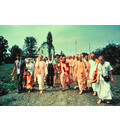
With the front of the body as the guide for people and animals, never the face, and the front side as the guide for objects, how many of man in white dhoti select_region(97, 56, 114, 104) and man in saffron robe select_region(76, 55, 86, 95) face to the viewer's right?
0

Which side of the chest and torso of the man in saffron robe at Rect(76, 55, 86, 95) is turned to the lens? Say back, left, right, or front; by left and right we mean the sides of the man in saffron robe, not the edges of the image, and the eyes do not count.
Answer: front

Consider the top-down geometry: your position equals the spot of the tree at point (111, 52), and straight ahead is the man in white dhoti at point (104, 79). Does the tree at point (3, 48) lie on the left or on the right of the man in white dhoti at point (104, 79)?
right

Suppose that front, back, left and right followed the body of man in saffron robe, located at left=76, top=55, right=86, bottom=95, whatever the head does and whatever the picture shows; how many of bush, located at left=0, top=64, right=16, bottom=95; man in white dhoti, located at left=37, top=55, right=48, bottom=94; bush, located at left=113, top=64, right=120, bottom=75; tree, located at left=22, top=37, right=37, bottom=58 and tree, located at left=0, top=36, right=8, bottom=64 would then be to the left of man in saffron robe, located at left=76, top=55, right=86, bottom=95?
1

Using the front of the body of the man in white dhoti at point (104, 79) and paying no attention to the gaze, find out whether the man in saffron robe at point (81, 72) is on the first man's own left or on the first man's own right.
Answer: on the first man's own right

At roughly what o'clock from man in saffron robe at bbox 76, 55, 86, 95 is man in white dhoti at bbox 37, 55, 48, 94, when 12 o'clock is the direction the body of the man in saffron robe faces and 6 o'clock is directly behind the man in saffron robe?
The man in white dhoti is roughly at 3 o'clock from the man in saffron robe.

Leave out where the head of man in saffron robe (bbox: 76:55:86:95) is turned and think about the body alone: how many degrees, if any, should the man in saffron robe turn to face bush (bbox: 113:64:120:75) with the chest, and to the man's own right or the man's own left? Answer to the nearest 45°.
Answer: approximately 90° to the man's own left

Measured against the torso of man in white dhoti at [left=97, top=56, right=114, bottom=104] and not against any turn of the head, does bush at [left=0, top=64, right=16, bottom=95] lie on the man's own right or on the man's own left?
on the man's own right

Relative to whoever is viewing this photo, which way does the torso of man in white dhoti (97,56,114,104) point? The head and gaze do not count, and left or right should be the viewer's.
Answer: facing the viewer and to the left of the viewer

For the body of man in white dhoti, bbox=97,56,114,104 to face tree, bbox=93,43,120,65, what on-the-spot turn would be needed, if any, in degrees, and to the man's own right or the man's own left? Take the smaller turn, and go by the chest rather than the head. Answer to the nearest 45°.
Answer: approximately 135° to the man's own right
